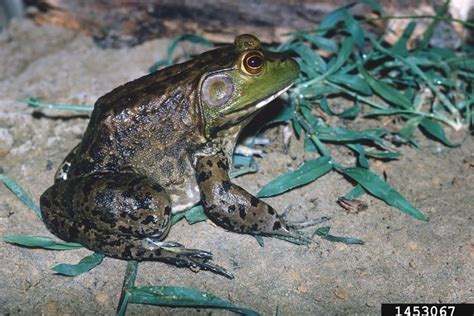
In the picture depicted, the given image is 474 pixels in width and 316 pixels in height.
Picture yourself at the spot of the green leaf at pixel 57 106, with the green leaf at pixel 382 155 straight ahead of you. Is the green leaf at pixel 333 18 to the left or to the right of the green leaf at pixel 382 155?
left

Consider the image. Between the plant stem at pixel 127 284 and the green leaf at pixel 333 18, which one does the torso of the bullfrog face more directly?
the green leaf

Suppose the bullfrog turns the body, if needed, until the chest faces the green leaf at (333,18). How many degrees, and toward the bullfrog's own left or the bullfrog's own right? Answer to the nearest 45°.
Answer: approximately 45° to the bullfrog's own left

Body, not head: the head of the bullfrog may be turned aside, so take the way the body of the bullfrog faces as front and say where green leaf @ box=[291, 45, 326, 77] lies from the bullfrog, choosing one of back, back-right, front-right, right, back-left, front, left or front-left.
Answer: front-left

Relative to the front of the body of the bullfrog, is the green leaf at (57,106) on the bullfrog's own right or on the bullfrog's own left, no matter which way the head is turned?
on the bullfrog's own left

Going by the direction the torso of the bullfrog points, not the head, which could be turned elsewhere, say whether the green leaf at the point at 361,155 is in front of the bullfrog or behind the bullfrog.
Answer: in front

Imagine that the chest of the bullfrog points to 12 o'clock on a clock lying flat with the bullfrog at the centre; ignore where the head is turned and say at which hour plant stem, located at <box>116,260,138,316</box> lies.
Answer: The plant stem is roughly at 4 o'clock from the bullfrog.

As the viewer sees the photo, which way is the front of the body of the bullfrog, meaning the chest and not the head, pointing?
to the viewer's right

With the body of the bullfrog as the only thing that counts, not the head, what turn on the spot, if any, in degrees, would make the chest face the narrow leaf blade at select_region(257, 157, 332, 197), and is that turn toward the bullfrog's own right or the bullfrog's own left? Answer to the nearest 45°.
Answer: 0° — it already faces it

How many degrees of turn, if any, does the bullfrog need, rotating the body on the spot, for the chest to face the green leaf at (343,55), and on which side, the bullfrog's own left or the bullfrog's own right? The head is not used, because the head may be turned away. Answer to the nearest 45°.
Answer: approximately 45° to the bullfrog's own left

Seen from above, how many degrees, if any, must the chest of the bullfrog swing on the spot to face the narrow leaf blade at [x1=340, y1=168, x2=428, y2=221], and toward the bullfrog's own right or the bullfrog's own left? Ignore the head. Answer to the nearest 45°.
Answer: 0° — it already faces it
